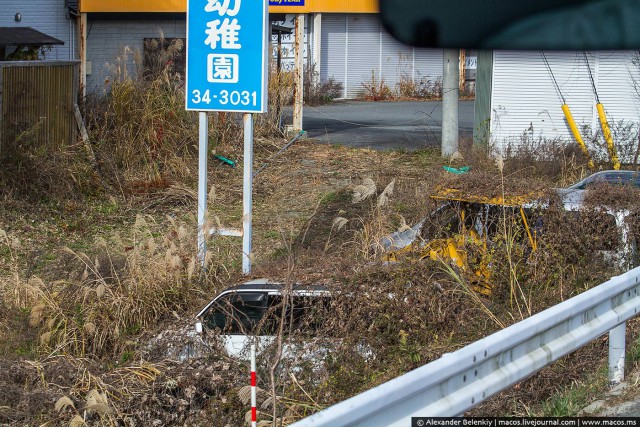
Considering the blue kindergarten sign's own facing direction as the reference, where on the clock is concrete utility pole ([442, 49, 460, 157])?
The concrete utility pole is roughly at 7 o'clock from the blue kindergarten sign.

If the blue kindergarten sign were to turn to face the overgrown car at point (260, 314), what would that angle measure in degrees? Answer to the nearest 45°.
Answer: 0° — it already faces it

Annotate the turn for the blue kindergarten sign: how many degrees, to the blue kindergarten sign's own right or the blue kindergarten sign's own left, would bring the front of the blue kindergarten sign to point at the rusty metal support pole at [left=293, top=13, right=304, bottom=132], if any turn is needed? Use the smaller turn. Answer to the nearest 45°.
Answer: approximately 180°

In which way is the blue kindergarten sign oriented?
toward the camera

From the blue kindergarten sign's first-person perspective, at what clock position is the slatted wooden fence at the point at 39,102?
The slatted wooden fence is roughly at 5 o'clock from the blue kindergarten sign.

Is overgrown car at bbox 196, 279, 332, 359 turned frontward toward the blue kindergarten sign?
no

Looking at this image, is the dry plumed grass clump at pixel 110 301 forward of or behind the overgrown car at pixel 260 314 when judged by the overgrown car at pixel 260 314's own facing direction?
forward

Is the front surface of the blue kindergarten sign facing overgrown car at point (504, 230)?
no

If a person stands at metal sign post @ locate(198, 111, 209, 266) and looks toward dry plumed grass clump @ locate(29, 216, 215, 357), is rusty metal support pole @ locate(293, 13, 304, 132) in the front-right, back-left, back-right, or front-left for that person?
back-right
